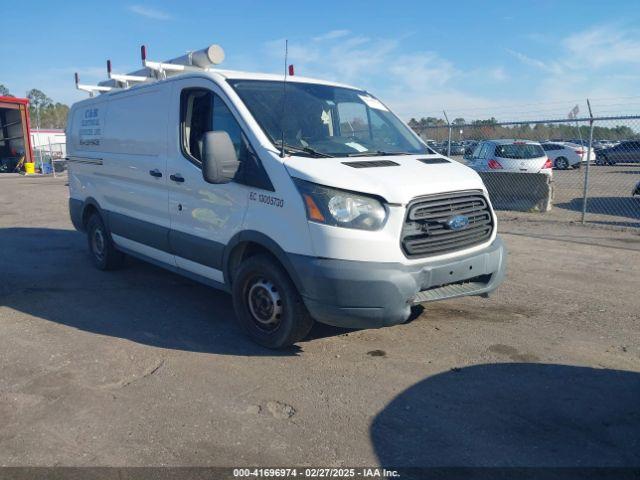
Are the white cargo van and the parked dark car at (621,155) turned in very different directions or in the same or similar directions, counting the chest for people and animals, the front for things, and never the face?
very different directions

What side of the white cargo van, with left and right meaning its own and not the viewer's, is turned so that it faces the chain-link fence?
left

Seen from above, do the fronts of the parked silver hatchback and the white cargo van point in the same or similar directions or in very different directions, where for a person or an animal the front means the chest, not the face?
very different directions

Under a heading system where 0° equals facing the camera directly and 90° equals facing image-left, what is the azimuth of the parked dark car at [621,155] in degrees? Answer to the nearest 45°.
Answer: approximately 90°

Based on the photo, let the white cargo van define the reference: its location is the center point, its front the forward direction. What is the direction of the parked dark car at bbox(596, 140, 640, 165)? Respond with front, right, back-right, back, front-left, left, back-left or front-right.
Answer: left

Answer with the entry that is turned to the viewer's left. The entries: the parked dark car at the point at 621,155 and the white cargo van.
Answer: the parked dark car

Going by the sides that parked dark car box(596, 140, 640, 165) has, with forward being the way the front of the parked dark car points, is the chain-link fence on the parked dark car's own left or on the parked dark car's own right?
on the parked dark car's own left

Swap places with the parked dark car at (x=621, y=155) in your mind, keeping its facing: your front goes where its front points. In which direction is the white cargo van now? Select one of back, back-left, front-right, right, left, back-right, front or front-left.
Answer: left

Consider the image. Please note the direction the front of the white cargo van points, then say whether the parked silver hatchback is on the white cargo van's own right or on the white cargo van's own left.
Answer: on the white cargo van's own left

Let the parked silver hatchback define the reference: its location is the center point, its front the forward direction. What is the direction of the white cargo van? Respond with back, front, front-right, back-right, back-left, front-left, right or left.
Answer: back-left

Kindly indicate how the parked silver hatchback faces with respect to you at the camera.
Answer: facing away from the viewer and to the left of the viewer

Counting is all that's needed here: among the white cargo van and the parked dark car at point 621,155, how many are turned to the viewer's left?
1
